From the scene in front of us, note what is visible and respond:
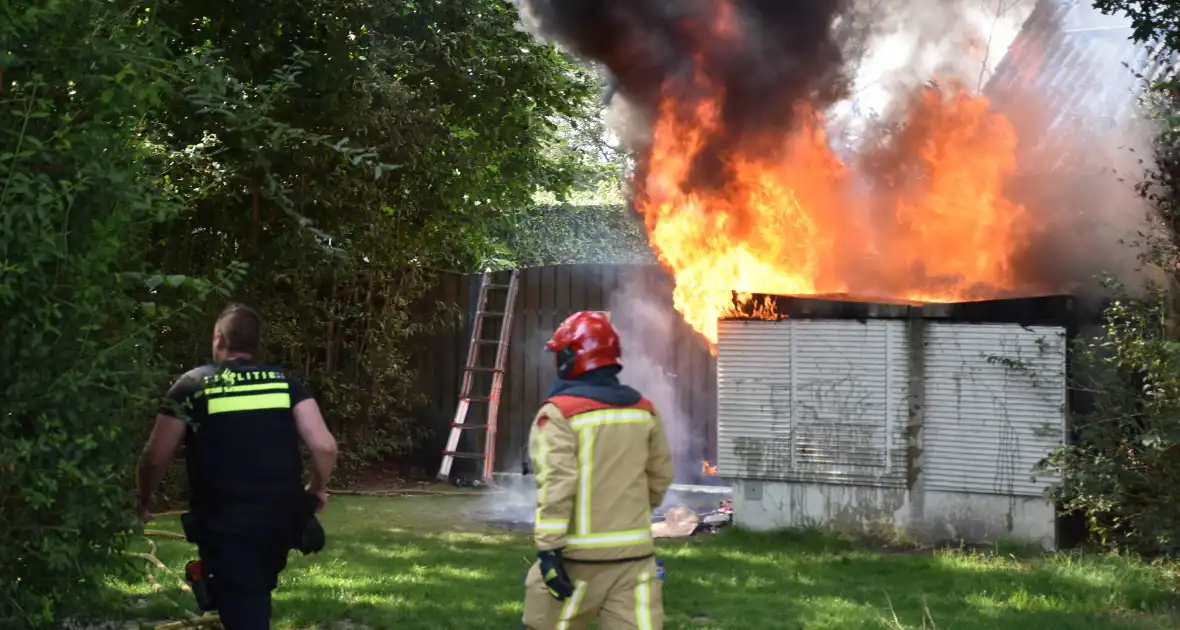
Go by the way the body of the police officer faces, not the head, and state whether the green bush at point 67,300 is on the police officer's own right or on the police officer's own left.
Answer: on the police officer's own left

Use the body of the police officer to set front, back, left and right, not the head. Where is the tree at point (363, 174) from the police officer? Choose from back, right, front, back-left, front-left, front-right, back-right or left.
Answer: front

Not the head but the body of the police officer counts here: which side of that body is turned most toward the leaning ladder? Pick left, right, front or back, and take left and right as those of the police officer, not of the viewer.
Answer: front

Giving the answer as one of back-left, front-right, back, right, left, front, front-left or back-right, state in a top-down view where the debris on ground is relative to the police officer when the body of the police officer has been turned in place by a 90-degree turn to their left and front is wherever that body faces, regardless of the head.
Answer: back-right

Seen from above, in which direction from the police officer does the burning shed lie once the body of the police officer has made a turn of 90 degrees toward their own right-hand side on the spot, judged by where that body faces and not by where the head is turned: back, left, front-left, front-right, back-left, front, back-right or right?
front-left

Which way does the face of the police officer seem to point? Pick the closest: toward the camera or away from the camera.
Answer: away from the camera

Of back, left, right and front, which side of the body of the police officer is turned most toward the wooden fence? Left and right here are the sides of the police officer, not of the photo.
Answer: front

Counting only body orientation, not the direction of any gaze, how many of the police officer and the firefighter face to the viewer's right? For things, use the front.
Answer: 0

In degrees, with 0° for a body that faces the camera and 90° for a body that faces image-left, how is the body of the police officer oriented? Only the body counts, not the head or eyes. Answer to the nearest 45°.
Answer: approximately 180°

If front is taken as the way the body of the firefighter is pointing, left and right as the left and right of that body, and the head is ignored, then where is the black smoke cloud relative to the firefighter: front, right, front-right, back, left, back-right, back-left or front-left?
front-right

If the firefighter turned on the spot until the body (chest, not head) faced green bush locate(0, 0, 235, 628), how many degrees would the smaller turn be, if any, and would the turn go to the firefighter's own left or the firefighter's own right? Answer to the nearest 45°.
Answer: approximately 45° to the firefighter's own left

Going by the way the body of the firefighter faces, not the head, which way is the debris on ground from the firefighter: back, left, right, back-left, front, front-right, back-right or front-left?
front-right

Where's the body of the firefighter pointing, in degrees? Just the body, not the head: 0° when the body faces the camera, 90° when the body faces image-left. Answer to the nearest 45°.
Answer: approximately 135°
